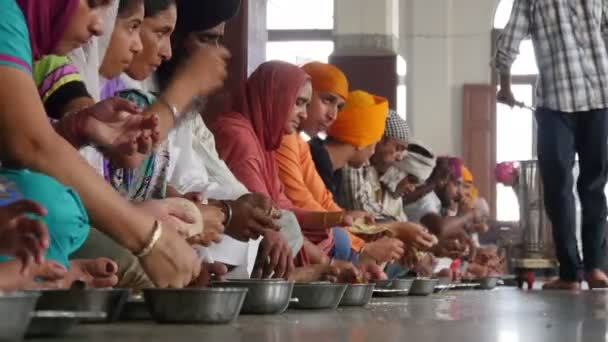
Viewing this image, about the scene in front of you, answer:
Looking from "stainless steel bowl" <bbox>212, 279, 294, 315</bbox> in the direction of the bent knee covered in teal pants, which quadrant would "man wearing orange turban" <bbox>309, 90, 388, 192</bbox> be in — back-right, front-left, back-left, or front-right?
back-right

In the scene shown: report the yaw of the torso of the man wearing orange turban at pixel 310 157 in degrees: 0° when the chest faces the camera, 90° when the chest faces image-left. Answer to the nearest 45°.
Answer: approximately 315°

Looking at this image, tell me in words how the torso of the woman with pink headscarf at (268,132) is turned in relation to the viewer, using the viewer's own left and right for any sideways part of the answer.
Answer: facing to the right of the viewer

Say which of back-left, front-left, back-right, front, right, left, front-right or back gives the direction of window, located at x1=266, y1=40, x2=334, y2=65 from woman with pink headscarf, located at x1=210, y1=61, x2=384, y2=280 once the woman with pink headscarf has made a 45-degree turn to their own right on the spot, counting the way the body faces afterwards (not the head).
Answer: back-left

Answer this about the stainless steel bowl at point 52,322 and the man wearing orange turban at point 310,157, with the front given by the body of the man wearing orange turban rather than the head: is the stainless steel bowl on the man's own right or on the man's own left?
on the man's own right

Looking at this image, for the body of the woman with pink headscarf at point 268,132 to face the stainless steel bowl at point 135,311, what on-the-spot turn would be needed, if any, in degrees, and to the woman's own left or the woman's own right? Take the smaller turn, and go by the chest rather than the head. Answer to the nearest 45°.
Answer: approximately 90° to the woman's own right

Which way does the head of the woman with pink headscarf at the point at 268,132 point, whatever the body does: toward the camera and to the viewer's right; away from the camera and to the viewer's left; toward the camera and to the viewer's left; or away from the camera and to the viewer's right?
toward the camera and to the viewer's right

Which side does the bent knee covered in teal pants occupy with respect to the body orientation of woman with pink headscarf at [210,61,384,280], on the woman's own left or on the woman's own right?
on the woman's own right

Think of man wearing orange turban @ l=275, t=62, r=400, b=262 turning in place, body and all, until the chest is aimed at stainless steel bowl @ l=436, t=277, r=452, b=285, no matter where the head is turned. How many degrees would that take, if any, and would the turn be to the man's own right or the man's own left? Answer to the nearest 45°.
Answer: approximately 90° to the man's own left

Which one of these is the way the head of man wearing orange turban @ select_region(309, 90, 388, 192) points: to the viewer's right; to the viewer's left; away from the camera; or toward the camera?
to the viewer's right
